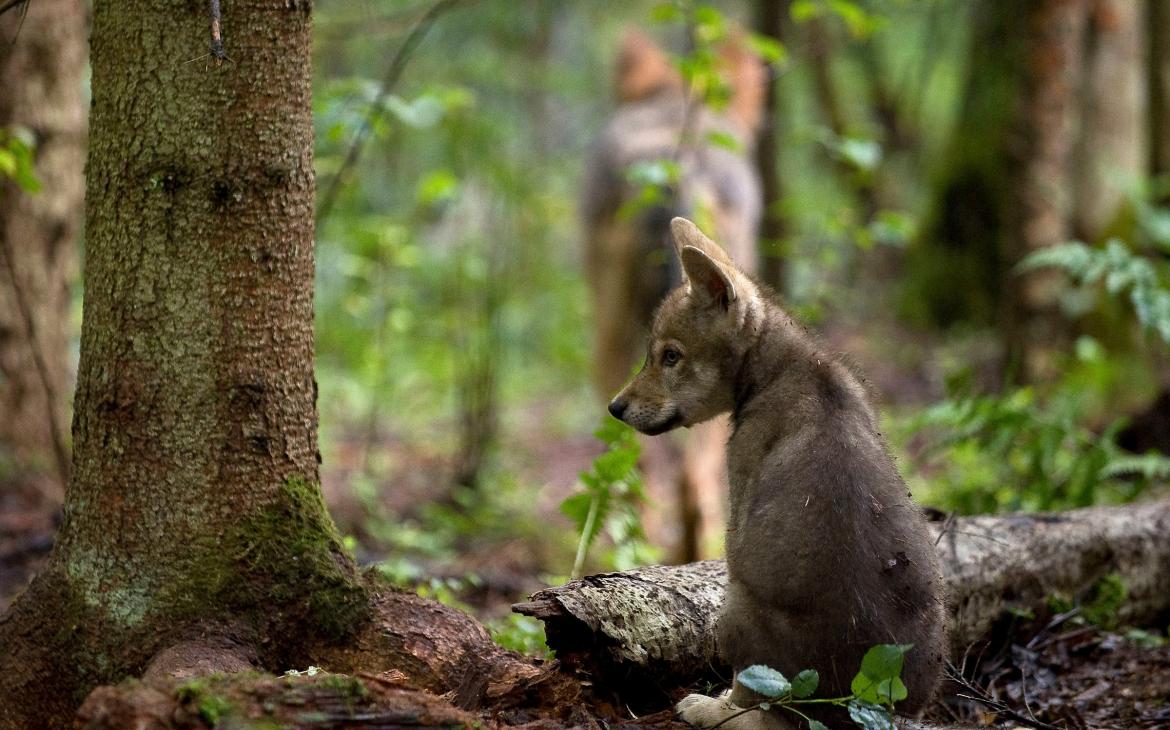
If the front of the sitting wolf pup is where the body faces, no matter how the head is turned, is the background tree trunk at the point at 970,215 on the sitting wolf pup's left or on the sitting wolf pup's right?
on the sitting wolf pup's right

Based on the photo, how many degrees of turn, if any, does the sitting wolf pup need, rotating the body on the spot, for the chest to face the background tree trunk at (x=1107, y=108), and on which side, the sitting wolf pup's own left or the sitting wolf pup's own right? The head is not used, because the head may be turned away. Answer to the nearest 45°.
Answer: approximately 45° to the sitting wolf pup's own right

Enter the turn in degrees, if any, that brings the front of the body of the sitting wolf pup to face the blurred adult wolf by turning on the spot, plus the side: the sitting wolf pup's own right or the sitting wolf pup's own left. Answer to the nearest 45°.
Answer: approximately 45° to the sitting wolf pup's own right

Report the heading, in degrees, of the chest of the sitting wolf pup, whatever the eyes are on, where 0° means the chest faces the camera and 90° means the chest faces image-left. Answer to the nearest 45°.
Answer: approximately 135°
